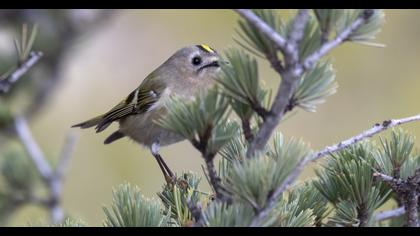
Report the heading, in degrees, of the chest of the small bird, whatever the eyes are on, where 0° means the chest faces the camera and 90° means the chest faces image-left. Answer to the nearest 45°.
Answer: approximately 270°
